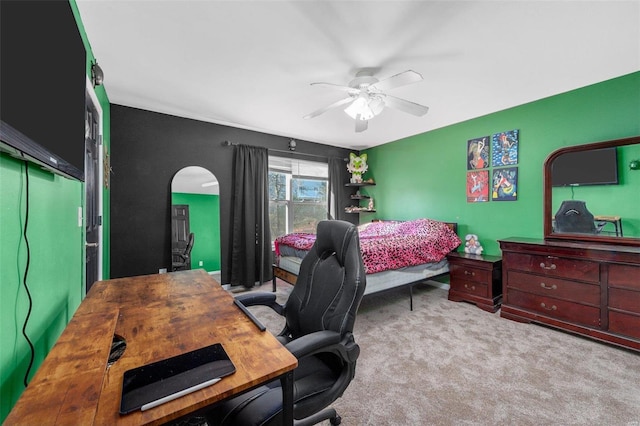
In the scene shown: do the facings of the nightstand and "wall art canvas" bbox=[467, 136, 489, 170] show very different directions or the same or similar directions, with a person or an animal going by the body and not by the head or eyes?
same or similar directions

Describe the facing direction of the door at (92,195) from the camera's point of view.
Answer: facing to the right of the viewer

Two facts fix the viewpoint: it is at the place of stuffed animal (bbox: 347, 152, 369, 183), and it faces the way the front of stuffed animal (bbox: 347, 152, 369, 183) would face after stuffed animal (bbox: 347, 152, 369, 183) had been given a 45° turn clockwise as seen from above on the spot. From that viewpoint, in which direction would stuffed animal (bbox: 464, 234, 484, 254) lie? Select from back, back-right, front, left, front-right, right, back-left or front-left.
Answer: left

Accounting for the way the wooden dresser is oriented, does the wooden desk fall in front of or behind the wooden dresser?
in front

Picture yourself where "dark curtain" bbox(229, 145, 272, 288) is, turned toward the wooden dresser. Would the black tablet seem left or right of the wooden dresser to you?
right

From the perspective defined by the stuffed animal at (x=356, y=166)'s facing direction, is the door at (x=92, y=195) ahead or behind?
ahead

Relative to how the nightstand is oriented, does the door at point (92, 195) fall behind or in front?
in front

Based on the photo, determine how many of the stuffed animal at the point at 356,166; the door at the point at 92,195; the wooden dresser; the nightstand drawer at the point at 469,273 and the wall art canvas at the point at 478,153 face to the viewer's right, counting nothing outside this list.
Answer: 1

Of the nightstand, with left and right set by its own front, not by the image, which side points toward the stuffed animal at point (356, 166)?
right

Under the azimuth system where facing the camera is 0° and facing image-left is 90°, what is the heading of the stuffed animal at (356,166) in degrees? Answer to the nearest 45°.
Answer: approximately 0°

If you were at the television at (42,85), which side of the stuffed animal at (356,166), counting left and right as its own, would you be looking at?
front

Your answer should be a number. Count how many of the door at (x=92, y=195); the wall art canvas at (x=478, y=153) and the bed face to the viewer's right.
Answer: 1
